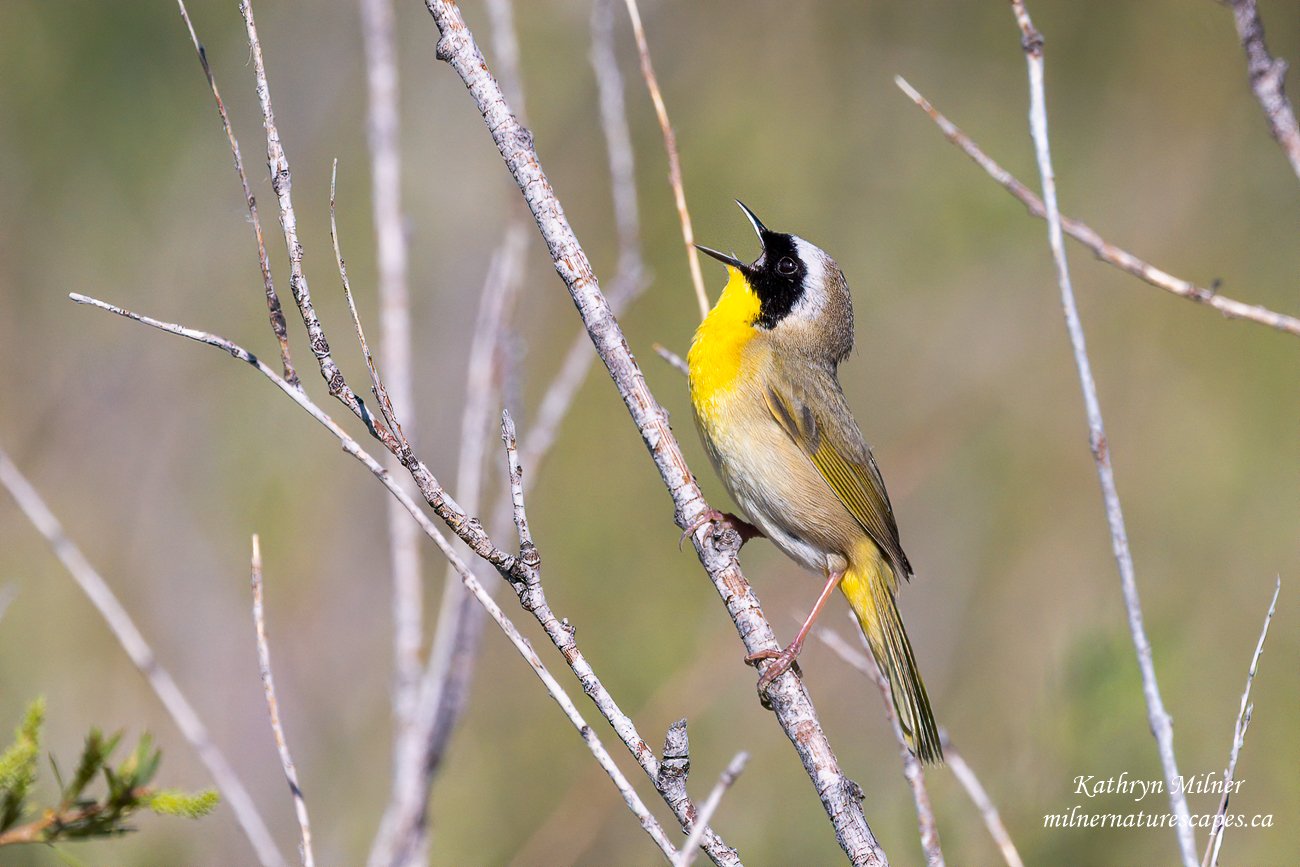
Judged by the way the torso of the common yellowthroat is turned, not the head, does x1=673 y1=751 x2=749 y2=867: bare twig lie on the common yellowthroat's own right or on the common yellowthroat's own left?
on the common yellowthroat's own left

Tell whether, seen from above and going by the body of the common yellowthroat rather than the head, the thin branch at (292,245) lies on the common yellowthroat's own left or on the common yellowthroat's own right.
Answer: on the common yellowthroat's own right

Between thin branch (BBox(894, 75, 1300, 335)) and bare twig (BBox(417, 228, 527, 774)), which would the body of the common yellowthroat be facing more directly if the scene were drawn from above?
the bare twig

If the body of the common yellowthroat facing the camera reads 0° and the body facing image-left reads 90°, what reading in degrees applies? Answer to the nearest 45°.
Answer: approximately 90°
